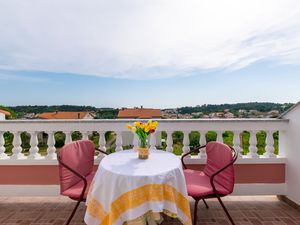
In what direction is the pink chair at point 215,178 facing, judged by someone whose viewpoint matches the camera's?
facing the viewer and to the left of the viewer

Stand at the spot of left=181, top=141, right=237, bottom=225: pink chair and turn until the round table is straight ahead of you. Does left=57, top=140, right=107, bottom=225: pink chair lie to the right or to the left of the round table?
right

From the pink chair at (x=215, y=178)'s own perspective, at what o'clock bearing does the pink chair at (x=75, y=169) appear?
the pink chair at (x=75, y=169) is roughly at 1 o'clock from the pink chair at (x=215, y=178).

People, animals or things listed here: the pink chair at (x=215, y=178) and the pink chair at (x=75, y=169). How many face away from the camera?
0

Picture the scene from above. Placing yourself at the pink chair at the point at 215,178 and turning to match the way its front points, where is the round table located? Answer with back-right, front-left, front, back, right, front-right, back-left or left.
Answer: front

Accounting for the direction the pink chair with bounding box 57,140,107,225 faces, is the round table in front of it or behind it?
in front
